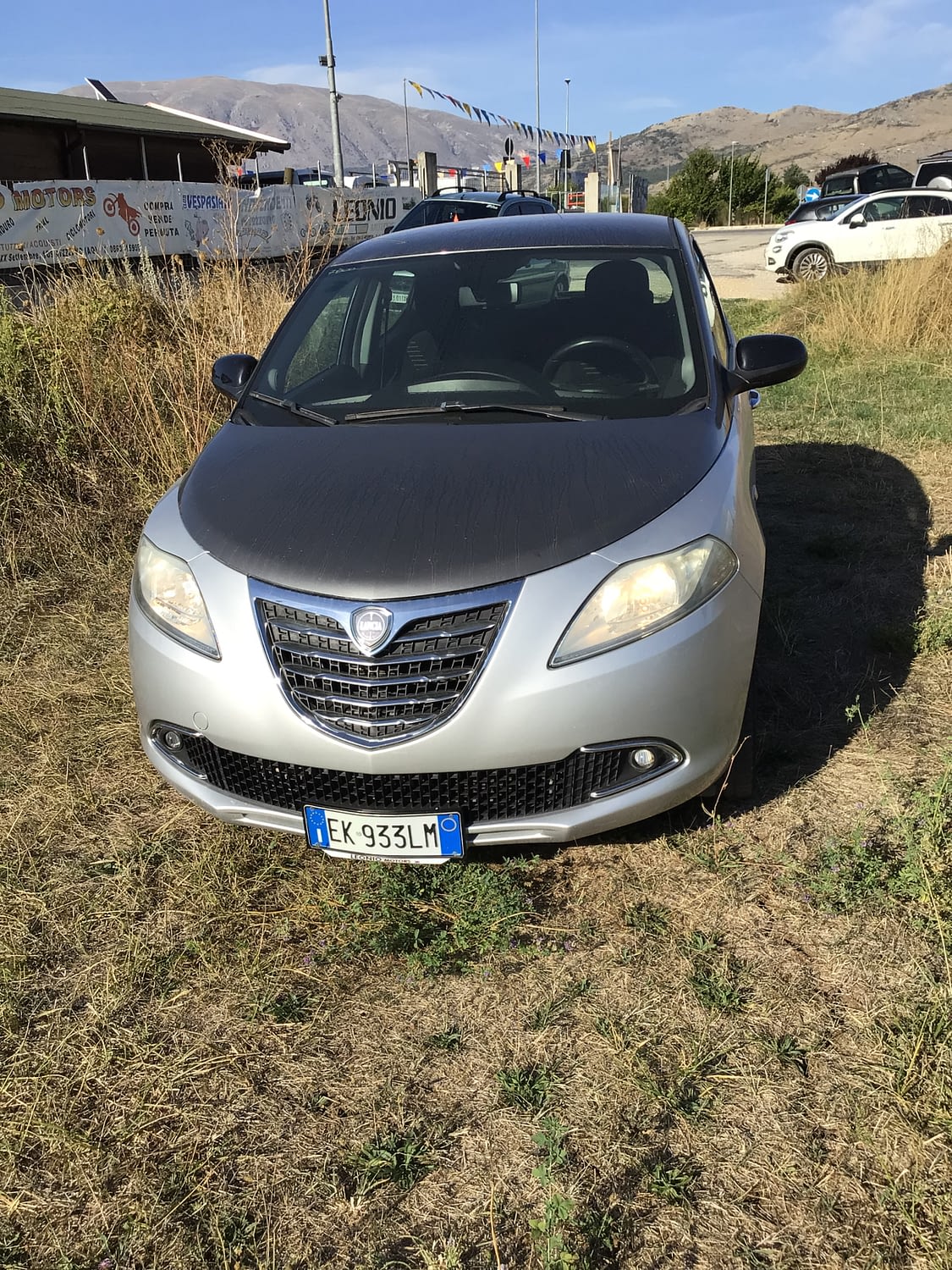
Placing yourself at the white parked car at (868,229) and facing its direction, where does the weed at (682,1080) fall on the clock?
The weed is roughly at 9 o'clock from the white parked car.

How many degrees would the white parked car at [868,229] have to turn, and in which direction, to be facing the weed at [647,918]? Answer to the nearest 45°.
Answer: approximately 90° to its left

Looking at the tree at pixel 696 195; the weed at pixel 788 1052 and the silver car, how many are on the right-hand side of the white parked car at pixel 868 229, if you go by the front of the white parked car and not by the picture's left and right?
1

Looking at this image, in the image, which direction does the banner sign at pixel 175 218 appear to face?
toward the camera

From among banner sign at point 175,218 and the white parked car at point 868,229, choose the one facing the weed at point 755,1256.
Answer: the banner sign

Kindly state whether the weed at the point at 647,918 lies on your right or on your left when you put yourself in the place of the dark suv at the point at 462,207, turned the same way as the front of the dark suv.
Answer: on your left

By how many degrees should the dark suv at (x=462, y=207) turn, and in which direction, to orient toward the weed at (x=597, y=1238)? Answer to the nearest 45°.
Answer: approximately 45° to its left

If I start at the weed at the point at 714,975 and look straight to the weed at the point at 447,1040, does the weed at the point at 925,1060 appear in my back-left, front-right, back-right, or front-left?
back-left

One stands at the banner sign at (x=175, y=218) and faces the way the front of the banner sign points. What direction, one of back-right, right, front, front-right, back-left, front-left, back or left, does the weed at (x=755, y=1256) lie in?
front

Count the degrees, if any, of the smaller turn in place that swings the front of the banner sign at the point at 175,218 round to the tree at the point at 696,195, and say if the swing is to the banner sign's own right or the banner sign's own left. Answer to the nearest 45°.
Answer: approximately 135° to the banner sign's own left

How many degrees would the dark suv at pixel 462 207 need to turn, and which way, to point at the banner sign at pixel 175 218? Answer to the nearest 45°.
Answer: approximately 45° to its right

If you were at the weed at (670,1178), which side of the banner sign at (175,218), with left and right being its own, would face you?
front

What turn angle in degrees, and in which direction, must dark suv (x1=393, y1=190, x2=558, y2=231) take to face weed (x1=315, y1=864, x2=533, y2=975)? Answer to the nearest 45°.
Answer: approximately 45° to its left

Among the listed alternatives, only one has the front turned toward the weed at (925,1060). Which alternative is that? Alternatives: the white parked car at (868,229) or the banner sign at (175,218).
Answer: the banner sign

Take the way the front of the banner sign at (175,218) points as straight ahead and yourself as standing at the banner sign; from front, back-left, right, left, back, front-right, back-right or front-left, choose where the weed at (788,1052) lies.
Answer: front

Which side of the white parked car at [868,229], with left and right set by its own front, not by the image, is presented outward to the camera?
left

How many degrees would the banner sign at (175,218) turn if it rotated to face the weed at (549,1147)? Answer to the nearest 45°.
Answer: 0° — it already faces it

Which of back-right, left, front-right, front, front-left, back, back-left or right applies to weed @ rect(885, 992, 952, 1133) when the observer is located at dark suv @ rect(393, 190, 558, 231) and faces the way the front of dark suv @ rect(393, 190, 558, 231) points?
front-left

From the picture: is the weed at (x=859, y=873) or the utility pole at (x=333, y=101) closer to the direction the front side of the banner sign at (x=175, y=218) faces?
the weed

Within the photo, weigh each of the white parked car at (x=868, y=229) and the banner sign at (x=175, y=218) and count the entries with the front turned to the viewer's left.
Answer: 1

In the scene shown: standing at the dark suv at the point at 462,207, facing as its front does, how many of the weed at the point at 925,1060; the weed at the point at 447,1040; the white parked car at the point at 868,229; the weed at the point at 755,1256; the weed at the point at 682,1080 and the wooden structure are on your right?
1
